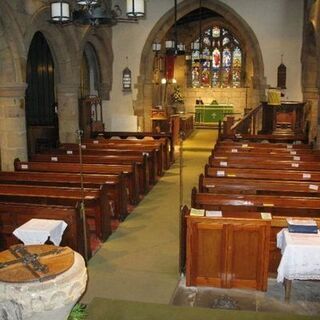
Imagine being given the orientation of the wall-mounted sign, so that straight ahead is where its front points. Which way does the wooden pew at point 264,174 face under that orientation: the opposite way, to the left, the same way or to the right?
the opposite way

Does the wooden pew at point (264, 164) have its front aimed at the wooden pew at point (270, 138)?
yes

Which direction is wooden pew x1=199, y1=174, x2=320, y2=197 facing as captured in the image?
away from the camera

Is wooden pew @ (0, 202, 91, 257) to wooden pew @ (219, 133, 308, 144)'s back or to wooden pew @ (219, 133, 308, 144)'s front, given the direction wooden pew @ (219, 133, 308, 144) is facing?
to the back

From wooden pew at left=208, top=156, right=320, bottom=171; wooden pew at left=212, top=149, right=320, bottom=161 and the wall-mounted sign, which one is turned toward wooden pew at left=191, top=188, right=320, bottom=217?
the wall-mounted sign

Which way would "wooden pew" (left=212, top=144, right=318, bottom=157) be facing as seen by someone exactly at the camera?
facing away from the viewer

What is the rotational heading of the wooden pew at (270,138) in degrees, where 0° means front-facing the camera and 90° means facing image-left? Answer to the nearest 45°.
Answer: approximately 180°

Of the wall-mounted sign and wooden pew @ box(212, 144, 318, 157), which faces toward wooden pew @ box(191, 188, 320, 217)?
the wall-mounted sign

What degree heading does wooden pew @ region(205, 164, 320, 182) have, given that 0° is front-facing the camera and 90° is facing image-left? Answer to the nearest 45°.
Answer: approximately 180°

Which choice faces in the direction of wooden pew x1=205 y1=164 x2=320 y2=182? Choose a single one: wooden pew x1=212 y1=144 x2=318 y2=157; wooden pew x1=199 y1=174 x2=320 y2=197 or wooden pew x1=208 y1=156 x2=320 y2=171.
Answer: wooden pew x1=199 y1=174 x2=320 y2=197

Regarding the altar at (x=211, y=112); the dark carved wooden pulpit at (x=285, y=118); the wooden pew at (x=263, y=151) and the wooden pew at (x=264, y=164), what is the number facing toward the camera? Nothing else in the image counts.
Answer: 2

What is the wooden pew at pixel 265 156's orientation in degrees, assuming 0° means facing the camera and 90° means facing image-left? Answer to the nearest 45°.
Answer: approximately 180°
